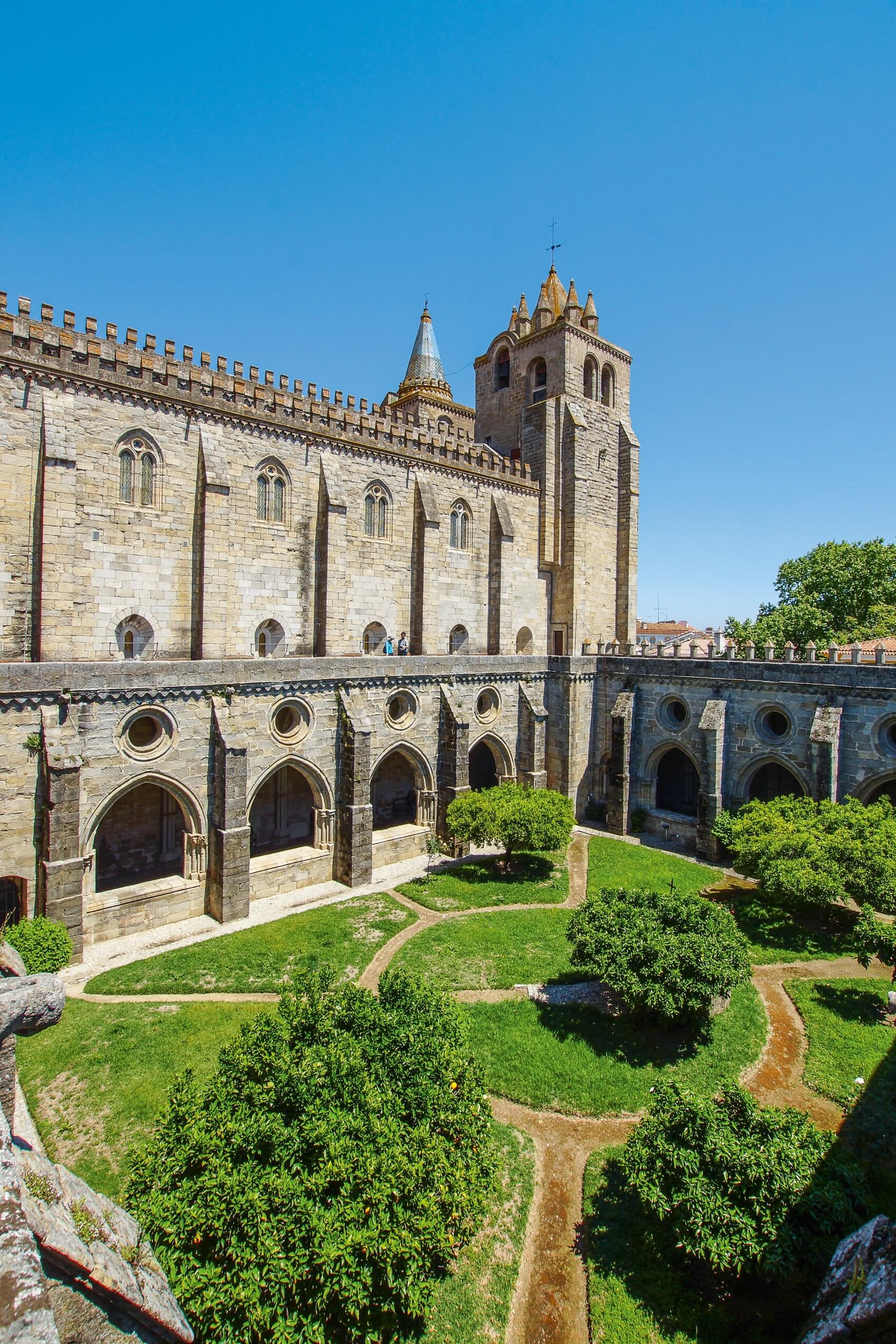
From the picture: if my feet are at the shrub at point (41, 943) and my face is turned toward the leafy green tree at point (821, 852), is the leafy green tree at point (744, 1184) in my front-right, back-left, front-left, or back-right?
front-right

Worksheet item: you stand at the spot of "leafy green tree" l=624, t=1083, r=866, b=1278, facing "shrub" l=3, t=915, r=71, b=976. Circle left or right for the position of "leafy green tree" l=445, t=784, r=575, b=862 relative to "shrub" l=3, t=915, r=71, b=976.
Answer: right

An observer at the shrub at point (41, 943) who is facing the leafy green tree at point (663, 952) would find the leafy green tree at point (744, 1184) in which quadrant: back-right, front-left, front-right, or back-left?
front-right

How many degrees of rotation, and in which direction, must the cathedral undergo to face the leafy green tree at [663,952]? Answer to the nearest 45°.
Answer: approximately 90° to its right

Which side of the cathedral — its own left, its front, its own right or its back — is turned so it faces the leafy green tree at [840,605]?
front

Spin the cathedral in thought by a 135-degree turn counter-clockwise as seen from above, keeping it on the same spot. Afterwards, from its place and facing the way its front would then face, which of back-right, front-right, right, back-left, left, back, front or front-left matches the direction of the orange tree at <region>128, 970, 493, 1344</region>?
left

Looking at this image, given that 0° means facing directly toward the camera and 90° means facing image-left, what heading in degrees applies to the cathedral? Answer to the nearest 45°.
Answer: approximately 225°

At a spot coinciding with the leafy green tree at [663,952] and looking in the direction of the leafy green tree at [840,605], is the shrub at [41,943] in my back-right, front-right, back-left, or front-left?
back-left

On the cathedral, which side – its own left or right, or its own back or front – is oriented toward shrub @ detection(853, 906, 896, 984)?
right

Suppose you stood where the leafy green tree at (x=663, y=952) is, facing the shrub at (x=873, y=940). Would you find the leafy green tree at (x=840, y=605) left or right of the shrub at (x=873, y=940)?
left

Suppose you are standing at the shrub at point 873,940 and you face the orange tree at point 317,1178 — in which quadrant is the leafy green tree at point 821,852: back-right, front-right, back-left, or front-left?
back-right
